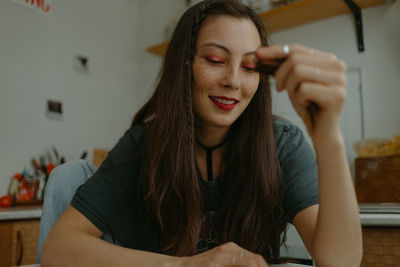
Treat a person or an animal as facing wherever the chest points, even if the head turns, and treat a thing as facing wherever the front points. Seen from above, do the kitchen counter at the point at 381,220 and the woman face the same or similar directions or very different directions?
same or similar directions

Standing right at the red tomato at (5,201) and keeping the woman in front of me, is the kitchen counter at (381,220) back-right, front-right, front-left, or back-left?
front-left

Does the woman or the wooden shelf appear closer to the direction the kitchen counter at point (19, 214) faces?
the woman

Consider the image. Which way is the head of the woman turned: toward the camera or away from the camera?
toward the camera

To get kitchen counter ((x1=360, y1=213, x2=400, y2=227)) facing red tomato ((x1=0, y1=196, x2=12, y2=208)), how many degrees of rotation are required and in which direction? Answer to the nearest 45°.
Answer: approximately 90° to its right

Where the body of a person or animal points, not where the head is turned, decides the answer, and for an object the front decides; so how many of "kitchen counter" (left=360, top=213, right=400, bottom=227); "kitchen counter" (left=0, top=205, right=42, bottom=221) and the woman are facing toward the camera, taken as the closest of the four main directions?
3

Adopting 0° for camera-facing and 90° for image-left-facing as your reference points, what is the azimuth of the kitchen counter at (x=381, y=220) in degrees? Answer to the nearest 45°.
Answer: approximately 0°

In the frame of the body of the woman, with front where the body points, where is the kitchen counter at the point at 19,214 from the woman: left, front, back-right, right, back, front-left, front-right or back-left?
back-right

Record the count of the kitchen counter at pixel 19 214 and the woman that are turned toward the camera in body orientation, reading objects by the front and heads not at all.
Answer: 2

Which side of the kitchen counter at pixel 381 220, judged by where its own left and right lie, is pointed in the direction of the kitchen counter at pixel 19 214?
right

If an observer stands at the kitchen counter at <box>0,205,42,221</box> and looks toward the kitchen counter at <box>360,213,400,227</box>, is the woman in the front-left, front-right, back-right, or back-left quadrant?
front-right

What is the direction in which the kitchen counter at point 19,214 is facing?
toward the camera

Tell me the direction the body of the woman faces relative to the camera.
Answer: toward the camera
